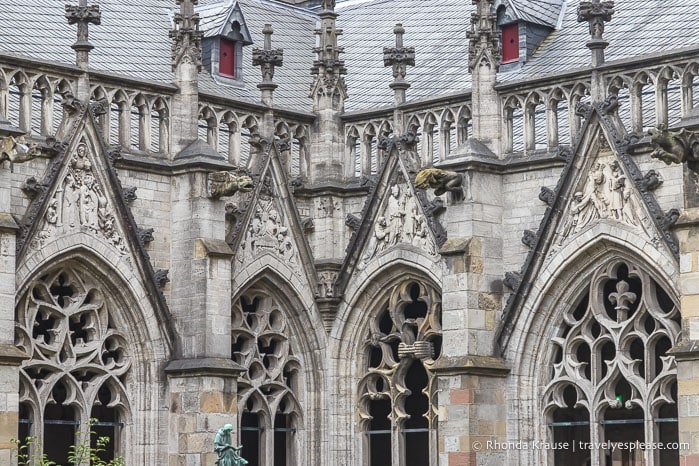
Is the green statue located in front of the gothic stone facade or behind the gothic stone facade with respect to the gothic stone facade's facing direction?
in front

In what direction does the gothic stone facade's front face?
toward the camera

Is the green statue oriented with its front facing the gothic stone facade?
no
